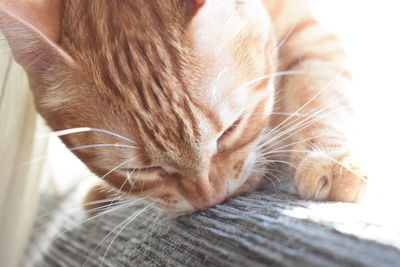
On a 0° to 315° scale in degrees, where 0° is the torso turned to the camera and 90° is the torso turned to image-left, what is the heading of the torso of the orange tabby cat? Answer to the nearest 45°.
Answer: approximately 0°
